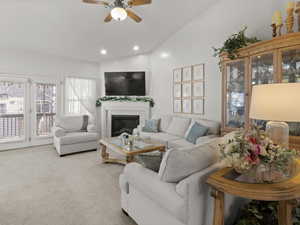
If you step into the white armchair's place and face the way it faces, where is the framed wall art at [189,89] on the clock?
The framed wall art is roughly at 11 o'clock from the white armchair.

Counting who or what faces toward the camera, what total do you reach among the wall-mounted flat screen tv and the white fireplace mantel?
2

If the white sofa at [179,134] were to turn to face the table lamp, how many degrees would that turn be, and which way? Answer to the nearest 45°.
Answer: approximately 45° to its left

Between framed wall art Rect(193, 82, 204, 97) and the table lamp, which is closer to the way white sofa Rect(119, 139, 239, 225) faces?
the framed wall art

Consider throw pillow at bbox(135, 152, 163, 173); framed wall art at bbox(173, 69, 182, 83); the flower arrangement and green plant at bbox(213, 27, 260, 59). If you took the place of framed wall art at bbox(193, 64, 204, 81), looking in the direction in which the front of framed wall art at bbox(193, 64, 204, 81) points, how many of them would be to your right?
1

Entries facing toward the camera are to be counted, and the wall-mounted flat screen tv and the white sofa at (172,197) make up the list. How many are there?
1

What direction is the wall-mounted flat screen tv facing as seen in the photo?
toward the camera

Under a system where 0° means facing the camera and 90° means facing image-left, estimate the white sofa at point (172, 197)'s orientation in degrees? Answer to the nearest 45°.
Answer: approximately 135°

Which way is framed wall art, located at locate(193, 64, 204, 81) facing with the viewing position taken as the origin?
facing the viewer and to the left of the viewer

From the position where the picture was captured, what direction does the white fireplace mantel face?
facing the viewer

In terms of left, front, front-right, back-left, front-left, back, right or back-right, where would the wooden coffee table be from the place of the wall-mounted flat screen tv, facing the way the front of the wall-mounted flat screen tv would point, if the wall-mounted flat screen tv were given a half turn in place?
back

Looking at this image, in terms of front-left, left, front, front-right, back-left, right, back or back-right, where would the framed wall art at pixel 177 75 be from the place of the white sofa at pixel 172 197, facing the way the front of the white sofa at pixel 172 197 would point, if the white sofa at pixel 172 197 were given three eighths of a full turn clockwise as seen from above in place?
left

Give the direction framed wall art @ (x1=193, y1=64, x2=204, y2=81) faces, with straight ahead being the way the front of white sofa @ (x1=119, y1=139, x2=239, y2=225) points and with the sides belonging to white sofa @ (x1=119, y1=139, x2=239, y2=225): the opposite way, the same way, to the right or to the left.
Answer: to the left
